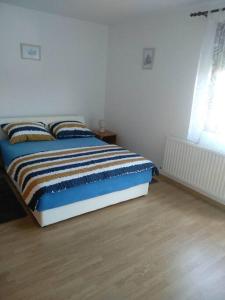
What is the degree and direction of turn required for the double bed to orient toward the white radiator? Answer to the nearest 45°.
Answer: approximately 45° to its left

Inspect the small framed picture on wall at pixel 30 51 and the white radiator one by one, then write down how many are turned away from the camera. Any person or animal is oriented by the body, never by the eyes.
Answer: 0

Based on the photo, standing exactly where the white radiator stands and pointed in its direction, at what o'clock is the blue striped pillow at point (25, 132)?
The blue striped pillow is roughly at 1 o'clock from the white radiator.

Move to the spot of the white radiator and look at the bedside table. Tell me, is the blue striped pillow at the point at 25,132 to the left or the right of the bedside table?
left

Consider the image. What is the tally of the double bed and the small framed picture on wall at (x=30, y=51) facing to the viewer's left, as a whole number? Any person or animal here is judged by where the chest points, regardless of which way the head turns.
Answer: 0

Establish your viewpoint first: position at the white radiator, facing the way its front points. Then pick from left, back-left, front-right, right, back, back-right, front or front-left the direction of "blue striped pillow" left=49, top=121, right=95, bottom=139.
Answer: front-right

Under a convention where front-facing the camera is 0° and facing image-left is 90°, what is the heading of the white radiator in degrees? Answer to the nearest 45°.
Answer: approximately 45°

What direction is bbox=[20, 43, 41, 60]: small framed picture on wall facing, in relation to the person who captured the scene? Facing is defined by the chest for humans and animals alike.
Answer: facing the viewer and to the right of the viewer

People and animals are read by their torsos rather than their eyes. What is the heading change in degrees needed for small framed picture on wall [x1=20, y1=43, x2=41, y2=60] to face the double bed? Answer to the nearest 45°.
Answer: approximately 45° to its right

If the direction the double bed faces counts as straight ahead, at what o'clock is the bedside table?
The bedside table is roughly at 8 o'clock from the double bed.
